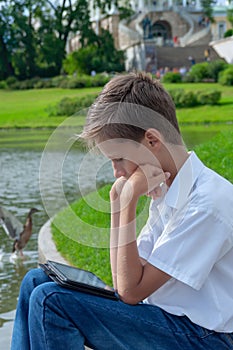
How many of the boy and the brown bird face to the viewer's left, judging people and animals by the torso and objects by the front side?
1

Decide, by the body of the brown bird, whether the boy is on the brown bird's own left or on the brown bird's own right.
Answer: on the brown bird's own right

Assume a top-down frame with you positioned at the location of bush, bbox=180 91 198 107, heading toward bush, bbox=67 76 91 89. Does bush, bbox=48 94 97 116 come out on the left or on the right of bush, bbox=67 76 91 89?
left

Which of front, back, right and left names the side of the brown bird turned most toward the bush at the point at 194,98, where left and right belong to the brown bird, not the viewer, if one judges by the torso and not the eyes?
left

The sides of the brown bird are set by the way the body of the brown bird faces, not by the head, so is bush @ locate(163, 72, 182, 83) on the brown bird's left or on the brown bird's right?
on the brown bird's left

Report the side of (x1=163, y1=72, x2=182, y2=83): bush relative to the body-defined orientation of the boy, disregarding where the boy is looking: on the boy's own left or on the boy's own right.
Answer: on the boy's own right

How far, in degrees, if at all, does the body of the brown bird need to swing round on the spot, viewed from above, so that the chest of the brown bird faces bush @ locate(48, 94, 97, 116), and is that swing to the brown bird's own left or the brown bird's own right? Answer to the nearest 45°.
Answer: approximately 90° to the brown bird's own left

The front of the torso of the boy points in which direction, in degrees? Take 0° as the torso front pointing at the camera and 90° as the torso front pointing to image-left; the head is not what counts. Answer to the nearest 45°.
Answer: approximately 90°

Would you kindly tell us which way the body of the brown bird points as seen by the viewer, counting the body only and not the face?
to the viewer's right

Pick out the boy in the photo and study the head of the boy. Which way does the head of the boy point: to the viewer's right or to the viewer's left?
to the viewer's left

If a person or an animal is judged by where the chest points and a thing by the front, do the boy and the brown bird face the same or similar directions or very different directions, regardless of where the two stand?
very different directions

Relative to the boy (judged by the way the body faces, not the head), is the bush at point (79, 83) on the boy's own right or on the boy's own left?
on the boy's own right

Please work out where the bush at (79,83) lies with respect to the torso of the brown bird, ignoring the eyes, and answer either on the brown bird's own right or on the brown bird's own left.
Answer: on the brown bird's own left
